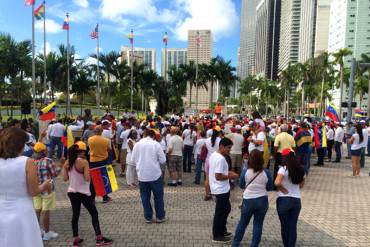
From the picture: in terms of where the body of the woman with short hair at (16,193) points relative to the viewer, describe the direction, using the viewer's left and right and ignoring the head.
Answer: facing away from the viewer and to the right of the viewer

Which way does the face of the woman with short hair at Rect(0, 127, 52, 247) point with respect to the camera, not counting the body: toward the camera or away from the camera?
away from the camera

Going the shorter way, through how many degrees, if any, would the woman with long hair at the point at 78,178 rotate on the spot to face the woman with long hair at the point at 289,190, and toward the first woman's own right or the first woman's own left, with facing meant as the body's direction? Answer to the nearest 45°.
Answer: approximately 90° to the first woman's own right

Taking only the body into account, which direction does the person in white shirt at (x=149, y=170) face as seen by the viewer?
away from the camera

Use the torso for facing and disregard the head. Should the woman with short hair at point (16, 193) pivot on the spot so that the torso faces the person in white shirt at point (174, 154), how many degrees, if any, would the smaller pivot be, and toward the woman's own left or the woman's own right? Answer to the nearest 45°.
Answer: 0° — they already face them

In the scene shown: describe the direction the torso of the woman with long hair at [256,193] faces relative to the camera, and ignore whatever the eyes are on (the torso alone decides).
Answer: away from the camera

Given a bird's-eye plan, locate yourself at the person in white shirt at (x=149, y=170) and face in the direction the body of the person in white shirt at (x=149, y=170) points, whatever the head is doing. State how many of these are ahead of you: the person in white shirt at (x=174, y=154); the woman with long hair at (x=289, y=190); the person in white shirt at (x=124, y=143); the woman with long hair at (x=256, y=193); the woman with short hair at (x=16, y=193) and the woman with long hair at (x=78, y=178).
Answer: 2

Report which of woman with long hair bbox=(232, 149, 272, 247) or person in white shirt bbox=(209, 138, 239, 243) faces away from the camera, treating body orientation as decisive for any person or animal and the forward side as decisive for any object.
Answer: the woman with long hair

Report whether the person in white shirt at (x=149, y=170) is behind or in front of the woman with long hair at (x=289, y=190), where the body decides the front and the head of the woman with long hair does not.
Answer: in front

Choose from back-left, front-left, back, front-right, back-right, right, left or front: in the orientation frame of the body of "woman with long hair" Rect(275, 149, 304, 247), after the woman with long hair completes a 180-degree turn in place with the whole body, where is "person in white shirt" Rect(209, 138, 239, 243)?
back-right

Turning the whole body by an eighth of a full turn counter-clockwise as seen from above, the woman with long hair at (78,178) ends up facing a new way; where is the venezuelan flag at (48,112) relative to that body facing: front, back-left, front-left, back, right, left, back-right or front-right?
front

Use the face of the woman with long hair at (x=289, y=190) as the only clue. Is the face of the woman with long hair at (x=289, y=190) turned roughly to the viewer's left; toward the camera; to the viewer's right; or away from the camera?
away from the camera

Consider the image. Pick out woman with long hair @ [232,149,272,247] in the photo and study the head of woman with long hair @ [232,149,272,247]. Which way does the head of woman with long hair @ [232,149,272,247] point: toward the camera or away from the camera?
away from the camera

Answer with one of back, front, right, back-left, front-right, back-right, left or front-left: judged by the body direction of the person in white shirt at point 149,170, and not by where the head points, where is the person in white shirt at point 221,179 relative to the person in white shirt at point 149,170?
back-right

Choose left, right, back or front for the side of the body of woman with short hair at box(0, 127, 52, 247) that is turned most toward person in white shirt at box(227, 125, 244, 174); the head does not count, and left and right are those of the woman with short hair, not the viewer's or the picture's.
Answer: front

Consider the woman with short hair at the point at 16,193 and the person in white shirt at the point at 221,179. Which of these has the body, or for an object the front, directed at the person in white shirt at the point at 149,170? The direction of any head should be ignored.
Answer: the woman with short hair

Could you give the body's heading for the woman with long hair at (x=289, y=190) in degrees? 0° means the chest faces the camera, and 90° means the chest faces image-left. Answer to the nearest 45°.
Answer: approximately 135°
